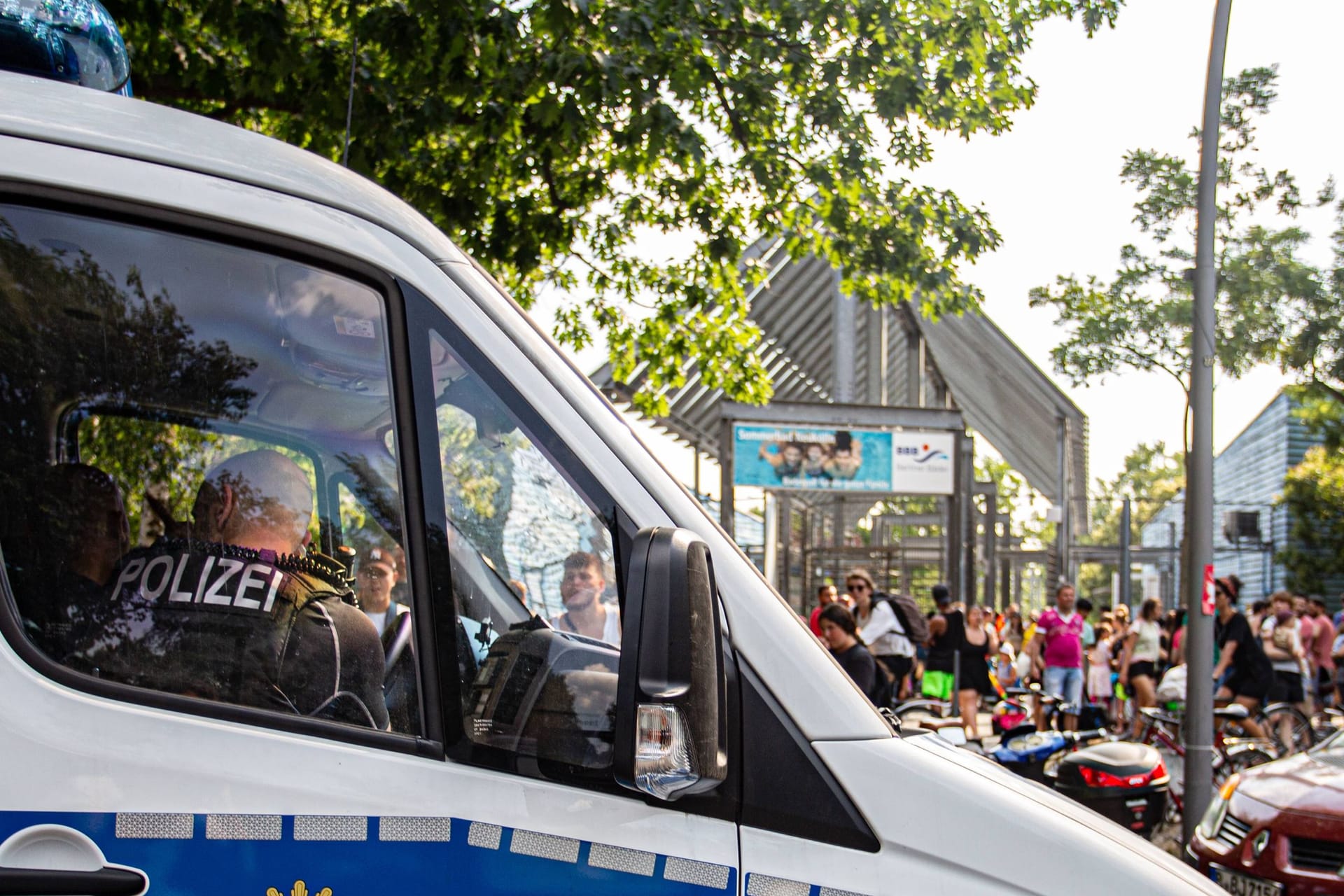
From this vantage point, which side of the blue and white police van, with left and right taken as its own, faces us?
right

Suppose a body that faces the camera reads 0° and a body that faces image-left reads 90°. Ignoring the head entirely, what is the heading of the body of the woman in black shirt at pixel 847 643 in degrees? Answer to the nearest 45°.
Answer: approximately 45°

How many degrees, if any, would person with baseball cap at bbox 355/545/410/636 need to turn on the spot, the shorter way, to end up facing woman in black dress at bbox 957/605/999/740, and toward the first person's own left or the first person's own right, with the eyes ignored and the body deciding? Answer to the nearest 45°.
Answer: approximately 135° to the first person's own left

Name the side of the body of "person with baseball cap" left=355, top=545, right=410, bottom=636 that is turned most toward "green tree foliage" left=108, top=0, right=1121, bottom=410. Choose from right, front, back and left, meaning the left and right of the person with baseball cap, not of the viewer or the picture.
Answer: back

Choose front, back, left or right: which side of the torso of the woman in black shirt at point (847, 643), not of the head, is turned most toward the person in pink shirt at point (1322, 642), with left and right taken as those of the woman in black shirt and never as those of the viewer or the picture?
back

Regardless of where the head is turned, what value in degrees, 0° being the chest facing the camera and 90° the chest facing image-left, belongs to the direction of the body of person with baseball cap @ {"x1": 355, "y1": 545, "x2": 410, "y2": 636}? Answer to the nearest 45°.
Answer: approximately 0°

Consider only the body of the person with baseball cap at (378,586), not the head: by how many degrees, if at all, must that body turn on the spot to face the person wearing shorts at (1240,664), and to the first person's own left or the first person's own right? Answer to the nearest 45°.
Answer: approximately 135° to the first person's own left

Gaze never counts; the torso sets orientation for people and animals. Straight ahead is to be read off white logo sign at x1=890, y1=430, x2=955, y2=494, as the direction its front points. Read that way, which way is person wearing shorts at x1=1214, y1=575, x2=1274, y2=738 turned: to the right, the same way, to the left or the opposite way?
to the right

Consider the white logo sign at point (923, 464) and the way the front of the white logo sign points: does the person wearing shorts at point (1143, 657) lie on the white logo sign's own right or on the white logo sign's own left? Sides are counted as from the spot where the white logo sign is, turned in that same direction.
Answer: on the white logo sign's own left
